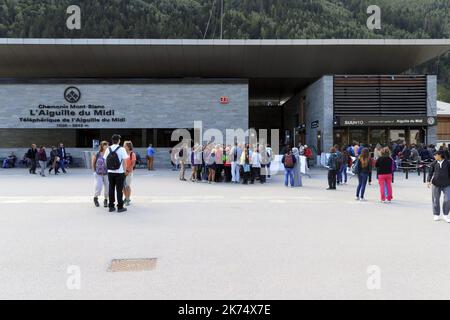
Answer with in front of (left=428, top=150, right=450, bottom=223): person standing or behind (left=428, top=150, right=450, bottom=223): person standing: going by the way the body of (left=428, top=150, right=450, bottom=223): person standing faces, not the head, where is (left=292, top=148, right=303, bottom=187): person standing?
behind

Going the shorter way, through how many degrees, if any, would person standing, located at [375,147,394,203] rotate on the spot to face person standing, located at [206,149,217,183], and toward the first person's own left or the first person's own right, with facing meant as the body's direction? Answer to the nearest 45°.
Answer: approximately 45° to the first person's own left

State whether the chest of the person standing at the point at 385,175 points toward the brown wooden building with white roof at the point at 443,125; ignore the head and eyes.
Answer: yes

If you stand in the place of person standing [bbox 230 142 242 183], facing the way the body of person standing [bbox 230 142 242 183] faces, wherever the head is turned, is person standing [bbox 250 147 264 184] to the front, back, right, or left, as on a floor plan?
right

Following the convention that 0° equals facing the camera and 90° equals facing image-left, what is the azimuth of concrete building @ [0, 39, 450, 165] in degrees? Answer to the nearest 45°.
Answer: approximately 0°

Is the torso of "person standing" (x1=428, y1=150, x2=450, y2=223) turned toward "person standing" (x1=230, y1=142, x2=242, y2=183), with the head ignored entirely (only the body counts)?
no

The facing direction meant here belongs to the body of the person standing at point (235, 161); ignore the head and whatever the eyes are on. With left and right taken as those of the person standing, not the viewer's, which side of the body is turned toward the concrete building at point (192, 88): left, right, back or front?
front

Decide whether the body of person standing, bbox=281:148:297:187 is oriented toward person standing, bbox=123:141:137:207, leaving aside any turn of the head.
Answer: no

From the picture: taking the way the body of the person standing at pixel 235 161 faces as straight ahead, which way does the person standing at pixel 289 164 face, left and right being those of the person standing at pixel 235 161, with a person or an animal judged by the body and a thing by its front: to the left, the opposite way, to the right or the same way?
the same way

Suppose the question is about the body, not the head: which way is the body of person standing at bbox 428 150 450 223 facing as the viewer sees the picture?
toward the camera

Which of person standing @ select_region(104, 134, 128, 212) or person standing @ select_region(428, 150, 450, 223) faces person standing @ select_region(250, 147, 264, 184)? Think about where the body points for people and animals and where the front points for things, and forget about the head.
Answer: person standing @ select_region(104, 134, 128, 212)

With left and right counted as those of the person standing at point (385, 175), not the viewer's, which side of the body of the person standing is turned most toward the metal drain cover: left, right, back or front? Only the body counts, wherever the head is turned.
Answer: back

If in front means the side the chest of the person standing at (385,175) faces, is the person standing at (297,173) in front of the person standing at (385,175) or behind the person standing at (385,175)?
in front

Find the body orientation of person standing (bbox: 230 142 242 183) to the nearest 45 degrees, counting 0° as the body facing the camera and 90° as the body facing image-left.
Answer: approximately 180°

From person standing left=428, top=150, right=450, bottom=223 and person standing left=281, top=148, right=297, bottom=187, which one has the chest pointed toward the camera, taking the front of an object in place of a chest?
person standing left=428, top=150, right=450, bottom=223

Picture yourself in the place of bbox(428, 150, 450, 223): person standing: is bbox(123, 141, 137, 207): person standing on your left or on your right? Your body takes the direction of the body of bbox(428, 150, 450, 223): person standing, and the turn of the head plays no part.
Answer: on your right

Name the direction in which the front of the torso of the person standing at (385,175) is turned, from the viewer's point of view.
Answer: away from the camera

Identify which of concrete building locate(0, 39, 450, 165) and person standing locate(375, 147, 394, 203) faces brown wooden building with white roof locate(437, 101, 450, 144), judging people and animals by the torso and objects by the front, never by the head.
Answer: the person standing

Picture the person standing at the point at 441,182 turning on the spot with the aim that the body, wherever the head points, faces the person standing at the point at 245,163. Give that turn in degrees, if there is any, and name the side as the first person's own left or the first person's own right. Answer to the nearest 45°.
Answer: approximately 135° to the first person's own right
